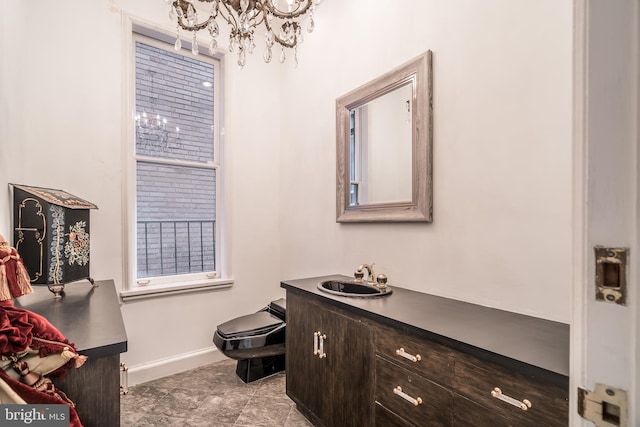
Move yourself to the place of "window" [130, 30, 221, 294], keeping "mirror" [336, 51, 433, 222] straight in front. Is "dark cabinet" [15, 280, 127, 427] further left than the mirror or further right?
right

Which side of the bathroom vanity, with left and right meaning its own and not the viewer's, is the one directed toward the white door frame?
left

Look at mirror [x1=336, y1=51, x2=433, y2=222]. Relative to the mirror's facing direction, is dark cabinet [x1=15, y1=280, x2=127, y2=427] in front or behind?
in front

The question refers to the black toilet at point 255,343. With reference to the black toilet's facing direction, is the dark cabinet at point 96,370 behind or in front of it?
in front

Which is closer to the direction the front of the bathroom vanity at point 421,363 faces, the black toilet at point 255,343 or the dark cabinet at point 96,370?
the dark cabinet

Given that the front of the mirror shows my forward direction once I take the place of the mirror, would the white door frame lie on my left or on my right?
on my left

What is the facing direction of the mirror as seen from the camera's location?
facing the viewer and to the left of the viewer
